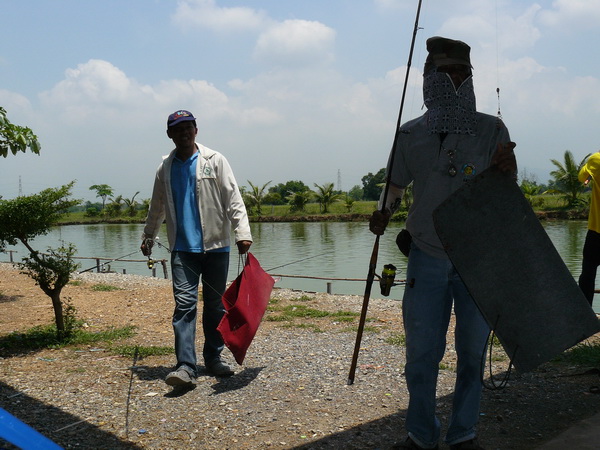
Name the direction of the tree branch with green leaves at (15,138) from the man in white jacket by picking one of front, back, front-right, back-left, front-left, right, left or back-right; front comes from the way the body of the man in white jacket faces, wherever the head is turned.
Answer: back-right

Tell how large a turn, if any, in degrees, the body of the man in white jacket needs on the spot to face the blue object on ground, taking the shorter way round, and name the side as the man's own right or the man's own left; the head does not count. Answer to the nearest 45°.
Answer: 0° — they already face it

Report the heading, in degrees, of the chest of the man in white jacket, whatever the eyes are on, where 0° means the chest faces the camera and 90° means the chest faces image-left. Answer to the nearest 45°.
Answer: approximately 0°

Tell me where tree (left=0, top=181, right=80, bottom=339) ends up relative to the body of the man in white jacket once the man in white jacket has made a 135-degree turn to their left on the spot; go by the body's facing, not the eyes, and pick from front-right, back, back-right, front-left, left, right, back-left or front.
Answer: left

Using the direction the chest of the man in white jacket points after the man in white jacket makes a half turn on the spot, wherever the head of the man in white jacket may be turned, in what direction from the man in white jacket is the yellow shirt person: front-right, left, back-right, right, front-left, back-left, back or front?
right

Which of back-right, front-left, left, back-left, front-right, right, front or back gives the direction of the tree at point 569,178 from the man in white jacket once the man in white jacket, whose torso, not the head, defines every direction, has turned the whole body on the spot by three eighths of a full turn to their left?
front
